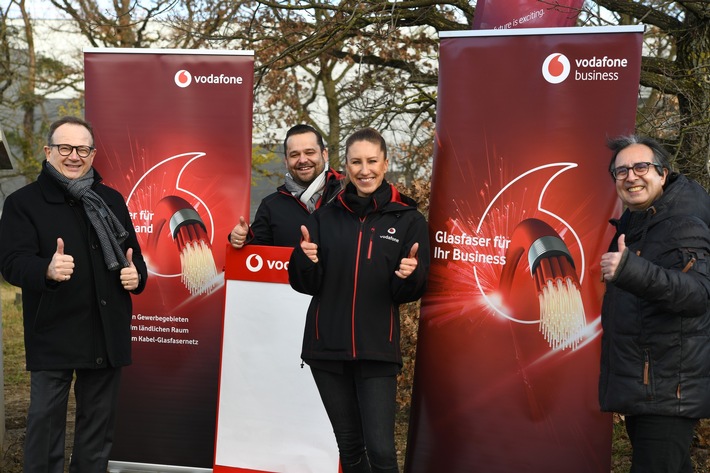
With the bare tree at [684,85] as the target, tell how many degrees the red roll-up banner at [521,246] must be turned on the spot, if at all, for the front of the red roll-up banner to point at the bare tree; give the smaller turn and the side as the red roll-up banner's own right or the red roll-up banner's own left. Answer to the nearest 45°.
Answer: approximately 135° to the red roll-up banner's own left

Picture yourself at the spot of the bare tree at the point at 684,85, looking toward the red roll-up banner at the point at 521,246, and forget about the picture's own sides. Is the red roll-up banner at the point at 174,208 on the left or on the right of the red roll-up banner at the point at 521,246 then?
right

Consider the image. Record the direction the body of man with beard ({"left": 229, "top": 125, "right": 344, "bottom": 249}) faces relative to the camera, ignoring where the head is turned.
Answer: toward the camera

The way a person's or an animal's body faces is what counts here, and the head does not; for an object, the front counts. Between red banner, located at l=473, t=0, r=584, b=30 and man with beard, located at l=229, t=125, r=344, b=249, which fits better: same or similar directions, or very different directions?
same or similar directions

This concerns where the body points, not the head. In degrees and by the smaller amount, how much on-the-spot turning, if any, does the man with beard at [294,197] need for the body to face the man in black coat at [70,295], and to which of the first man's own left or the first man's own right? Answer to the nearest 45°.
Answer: approximately 45° to the first man's own right

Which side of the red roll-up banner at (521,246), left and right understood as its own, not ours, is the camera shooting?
front

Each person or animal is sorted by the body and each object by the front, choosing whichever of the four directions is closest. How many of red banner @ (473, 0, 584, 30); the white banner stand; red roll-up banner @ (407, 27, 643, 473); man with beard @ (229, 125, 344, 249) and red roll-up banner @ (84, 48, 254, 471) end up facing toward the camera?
5

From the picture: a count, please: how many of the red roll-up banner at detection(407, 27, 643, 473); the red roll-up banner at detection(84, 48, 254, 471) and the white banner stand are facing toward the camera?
3

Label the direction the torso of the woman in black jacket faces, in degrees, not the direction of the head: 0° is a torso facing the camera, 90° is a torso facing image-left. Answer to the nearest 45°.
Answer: approximately 0°

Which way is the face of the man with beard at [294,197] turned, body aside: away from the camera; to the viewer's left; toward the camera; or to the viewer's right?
toward the camera

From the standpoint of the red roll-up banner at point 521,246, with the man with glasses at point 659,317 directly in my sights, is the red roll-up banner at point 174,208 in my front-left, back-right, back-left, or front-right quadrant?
back-right

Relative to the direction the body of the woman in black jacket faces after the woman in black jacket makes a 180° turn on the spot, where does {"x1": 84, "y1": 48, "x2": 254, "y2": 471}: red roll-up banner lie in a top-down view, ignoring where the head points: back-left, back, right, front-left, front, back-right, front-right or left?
front-left

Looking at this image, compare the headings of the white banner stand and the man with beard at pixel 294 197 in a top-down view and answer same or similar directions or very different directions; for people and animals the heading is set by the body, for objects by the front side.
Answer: same or similar directions

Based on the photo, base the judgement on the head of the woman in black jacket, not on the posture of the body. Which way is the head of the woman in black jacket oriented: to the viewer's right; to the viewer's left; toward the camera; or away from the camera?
toward the camera

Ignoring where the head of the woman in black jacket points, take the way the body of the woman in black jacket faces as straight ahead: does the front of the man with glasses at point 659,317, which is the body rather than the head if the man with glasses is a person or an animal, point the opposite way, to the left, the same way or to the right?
to the right

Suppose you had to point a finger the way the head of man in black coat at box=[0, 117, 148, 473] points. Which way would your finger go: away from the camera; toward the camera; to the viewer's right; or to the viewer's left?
toward the camera

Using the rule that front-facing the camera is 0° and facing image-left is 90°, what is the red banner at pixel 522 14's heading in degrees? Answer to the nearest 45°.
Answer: approximately 0°
